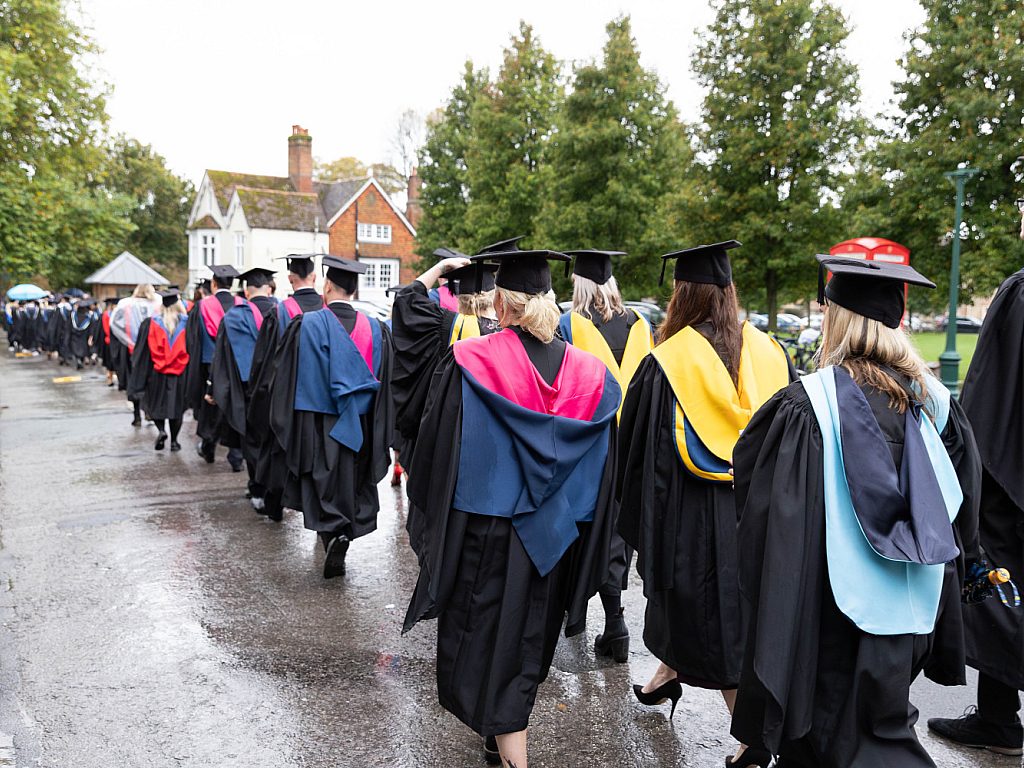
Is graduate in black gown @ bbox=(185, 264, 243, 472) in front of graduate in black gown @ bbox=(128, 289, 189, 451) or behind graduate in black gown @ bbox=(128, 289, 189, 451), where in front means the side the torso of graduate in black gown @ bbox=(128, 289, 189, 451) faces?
behind

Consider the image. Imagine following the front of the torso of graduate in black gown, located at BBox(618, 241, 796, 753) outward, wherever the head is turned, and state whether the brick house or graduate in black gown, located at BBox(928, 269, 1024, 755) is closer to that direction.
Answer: the brick house

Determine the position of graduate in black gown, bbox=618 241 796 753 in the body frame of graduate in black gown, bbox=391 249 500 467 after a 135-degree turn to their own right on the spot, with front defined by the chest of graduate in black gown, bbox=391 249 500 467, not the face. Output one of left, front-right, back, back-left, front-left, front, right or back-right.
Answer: front

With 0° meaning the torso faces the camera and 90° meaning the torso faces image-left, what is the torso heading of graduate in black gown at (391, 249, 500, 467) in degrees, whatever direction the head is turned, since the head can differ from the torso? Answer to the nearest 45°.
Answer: approximately 180°

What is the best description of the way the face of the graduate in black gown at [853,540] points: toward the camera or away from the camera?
away from the camera

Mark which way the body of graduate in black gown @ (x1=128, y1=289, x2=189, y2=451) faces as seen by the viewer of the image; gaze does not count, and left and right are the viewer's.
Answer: facing away from the viewer

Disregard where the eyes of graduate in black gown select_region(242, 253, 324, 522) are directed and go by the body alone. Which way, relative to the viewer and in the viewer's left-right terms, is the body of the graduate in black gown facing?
facing away from the viewer

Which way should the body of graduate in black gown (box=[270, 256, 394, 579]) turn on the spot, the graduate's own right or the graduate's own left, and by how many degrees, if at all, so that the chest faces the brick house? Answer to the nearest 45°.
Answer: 0° — they already face it

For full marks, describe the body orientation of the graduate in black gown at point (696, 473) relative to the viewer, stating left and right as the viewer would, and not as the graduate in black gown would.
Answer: facing away from the viewer and to the left of the viewer

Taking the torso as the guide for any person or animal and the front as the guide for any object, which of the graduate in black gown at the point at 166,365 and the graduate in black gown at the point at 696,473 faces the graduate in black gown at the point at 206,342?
the graduate in black gown at the point at 696,473

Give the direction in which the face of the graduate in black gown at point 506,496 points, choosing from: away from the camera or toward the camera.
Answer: away from the camera

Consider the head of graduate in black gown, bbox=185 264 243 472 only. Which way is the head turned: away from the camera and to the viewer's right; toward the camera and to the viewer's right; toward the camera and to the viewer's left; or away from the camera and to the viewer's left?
away from the camera and to the viewer's left

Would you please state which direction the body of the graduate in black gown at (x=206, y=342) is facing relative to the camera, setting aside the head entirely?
away from the camera

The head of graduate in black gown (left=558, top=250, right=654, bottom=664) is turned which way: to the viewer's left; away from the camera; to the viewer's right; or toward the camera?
away from the camera

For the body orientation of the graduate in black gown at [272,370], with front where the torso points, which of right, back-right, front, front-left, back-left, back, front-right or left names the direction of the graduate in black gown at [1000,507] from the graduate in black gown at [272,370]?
back-right

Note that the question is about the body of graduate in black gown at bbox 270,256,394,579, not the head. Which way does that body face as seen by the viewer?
away from the camera

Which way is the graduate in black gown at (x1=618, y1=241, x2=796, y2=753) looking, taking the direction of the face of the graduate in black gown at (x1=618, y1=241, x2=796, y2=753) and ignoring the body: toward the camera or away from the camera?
away from the camera

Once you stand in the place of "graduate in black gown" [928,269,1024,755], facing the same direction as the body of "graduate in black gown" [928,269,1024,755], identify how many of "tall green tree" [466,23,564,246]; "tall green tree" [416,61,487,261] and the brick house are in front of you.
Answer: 3
